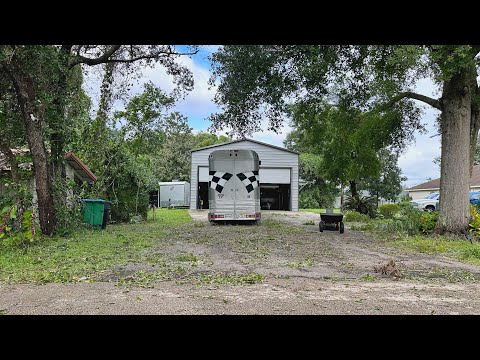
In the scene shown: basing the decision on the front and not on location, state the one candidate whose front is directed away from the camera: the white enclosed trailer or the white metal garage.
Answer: the white enclosed trailer

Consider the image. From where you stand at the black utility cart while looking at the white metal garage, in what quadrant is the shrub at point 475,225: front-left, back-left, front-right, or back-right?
back-right

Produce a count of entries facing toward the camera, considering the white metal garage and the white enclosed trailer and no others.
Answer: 1

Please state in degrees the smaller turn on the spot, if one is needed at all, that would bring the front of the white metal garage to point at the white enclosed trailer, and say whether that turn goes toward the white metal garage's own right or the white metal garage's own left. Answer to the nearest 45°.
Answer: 0° — it already faces it

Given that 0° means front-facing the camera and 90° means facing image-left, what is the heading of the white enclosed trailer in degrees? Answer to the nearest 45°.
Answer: approximately 180°

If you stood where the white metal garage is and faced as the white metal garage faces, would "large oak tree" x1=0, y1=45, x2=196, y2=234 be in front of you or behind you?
in front

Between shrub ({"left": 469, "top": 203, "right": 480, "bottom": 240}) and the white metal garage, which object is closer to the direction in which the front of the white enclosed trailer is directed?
the white metal garage

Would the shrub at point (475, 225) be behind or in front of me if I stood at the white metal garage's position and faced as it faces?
in front

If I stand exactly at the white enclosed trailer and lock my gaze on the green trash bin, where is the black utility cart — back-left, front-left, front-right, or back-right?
back-left

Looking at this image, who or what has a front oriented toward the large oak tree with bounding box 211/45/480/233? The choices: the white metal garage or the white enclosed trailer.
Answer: the white metal garage

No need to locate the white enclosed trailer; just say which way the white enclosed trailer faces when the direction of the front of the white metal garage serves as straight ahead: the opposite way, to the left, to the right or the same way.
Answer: the opposite way

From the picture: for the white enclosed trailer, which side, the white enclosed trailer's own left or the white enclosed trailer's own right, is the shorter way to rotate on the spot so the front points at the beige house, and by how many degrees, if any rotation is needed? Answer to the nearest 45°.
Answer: approximately 45° to the white enclosed trailer's own right
